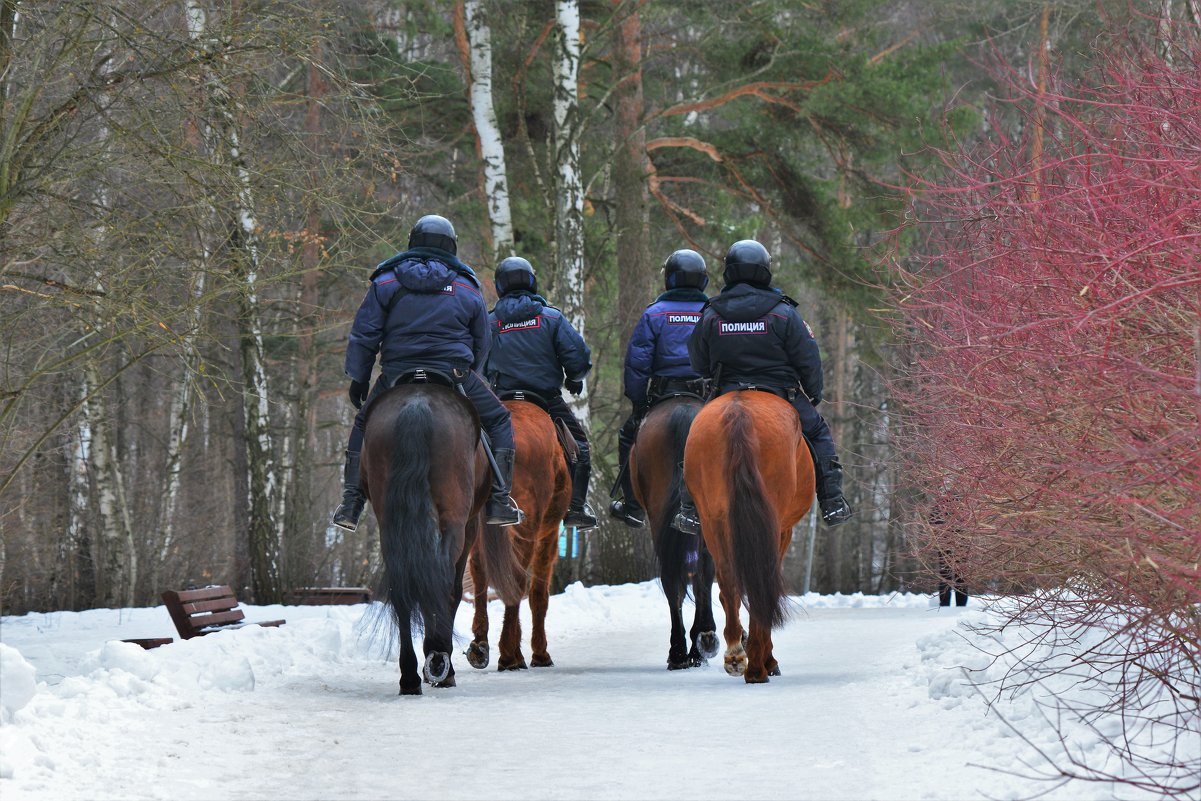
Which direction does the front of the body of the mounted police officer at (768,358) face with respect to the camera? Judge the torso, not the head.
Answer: away from the camera

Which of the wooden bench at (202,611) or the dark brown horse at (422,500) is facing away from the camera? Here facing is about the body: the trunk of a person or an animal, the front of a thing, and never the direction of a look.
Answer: the dark brown horse

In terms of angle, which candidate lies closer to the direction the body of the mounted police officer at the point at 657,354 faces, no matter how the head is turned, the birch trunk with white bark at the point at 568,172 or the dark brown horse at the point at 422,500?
the birch trunk with white bark

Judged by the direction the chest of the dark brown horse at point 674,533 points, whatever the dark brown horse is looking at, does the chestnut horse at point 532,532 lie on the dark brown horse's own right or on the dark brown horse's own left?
on the dark brown horse's own left

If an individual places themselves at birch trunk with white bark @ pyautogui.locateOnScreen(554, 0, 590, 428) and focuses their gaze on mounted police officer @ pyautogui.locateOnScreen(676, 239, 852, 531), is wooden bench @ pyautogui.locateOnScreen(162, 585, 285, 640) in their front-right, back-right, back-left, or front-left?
front-right

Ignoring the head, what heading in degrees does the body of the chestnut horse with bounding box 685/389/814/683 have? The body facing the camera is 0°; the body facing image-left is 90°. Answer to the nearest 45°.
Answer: approximately 180°

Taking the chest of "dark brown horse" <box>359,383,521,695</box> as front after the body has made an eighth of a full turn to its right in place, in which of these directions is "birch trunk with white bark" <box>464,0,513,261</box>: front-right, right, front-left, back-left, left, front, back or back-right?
front-left

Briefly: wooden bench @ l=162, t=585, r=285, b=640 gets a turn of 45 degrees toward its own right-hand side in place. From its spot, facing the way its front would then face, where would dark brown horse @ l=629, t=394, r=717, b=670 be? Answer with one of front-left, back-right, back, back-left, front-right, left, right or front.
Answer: front-left

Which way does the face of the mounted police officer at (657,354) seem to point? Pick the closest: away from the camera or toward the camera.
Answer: away from the camera

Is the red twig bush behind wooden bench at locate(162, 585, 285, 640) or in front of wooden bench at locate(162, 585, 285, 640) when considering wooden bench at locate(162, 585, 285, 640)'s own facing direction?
in front

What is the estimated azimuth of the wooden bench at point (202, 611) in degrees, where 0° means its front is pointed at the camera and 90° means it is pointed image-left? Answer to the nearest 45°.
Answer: approximately 315°

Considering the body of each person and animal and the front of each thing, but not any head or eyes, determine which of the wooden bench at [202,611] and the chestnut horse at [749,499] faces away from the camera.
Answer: the chestnut horse

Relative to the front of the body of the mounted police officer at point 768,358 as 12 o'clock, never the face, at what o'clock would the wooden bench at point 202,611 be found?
The wooden bench is roughly at 10 o'clock from the mounted police officer.

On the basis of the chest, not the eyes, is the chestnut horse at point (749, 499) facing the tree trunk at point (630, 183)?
yes

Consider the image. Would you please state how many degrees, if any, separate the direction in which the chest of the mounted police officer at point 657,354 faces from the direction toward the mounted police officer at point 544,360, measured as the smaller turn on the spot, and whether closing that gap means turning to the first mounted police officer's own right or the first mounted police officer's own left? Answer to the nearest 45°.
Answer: approximately 90° to the first mounted police officer's own left

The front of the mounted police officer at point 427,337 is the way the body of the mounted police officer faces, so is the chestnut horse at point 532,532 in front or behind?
in front

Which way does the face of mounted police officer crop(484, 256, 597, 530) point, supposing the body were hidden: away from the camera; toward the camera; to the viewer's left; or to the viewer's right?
away from the camera

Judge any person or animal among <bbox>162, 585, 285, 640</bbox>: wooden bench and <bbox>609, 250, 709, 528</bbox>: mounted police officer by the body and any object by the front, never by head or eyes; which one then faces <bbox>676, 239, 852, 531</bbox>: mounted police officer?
the wooden bench

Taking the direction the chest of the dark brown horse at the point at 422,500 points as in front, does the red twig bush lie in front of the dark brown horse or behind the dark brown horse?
behind

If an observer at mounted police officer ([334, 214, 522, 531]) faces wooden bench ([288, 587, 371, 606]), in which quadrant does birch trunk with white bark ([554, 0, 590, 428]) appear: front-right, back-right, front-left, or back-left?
front-right

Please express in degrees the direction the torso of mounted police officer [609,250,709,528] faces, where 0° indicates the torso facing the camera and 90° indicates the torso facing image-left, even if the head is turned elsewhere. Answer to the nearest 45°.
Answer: approximately 180°
